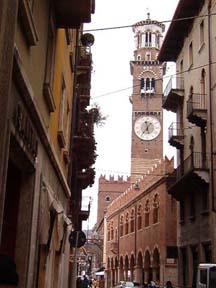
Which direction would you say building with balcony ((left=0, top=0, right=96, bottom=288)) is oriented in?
to the viewer's right
